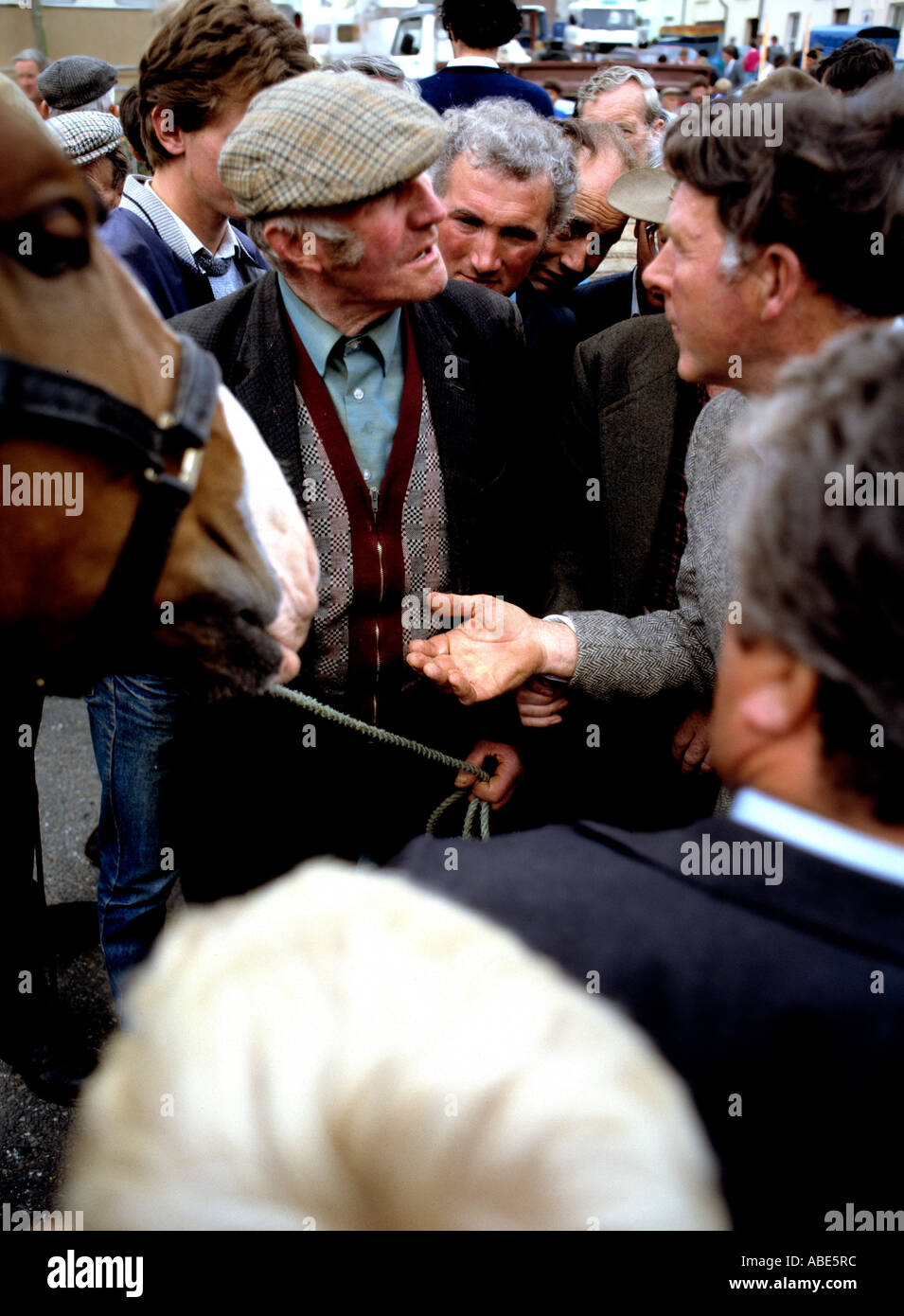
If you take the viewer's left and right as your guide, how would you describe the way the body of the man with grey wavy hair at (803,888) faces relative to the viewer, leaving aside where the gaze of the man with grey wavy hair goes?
facing away from the viewer and to the left of the viewer

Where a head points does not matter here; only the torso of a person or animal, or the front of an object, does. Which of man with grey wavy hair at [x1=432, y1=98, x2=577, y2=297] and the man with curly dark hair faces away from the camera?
the man with curly dark hair

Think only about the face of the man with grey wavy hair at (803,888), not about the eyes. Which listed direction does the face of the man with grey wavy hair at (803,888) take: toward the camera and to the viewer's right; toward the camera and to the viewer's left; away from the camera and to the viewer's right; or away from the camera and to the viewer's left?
away from the camera and to the viewer's left

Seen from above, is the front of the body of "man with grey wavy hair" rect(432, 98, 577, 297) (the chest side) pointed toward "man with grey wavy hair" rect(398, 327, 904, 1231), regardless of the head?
yes
